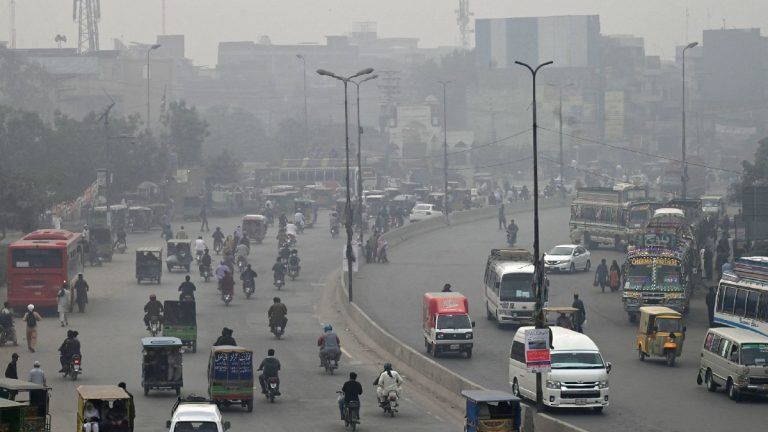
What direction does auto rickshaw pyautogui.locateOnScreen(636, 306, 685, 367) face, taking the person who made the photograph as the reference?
facing the viewer and to the right of the viewer

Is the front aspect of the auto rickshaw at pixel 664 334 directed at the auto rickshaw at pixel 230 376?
no

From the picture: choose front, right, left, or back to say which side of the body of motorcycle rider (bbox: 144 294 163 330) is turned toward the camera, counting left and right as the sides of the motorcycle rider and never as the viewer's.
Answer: back

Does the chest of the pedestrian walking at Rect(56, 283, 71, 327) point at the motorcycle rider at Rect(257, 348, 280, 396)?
no

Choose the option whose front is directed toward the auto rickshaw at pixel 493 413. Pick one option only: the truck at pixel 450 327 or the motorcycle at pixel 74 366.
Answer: the truck

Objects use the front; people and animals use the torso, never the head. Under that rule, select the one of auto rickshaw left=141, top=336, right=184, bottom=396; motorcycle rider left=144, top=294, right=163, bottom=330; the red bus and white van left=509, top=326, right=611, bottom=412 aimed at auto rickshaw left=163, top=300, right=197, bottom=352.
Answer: auto rickshaw left=141, top=336, right=184, bottom=396

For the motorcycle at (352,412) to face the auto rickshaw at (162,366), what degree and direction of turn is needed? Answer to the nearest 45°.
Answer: approximately 45° to its left

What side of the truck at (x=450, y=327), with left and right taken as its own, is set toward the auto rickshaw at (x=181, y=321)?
right

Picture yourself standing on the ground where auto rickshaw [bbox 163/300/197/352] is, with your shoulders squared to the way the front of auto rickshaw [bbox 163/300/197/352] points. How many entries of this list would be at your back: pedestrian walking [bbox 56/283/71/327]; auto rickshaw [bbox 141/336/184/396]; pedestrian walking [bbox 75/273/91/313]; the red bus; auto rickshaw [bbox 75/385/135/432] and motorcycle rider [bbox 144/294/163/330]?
2

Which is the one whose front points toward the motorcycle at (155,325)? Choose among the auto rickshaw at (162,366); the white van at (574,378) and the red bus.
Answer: the auto rickshaw

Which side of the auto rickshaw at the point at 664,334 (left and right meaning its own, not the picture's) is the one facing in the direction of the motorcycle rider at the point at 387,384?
right

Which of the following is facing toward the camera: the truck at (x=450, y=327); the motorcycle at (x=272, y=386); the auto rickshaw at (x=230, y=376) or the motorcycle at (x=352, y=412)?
the truck
